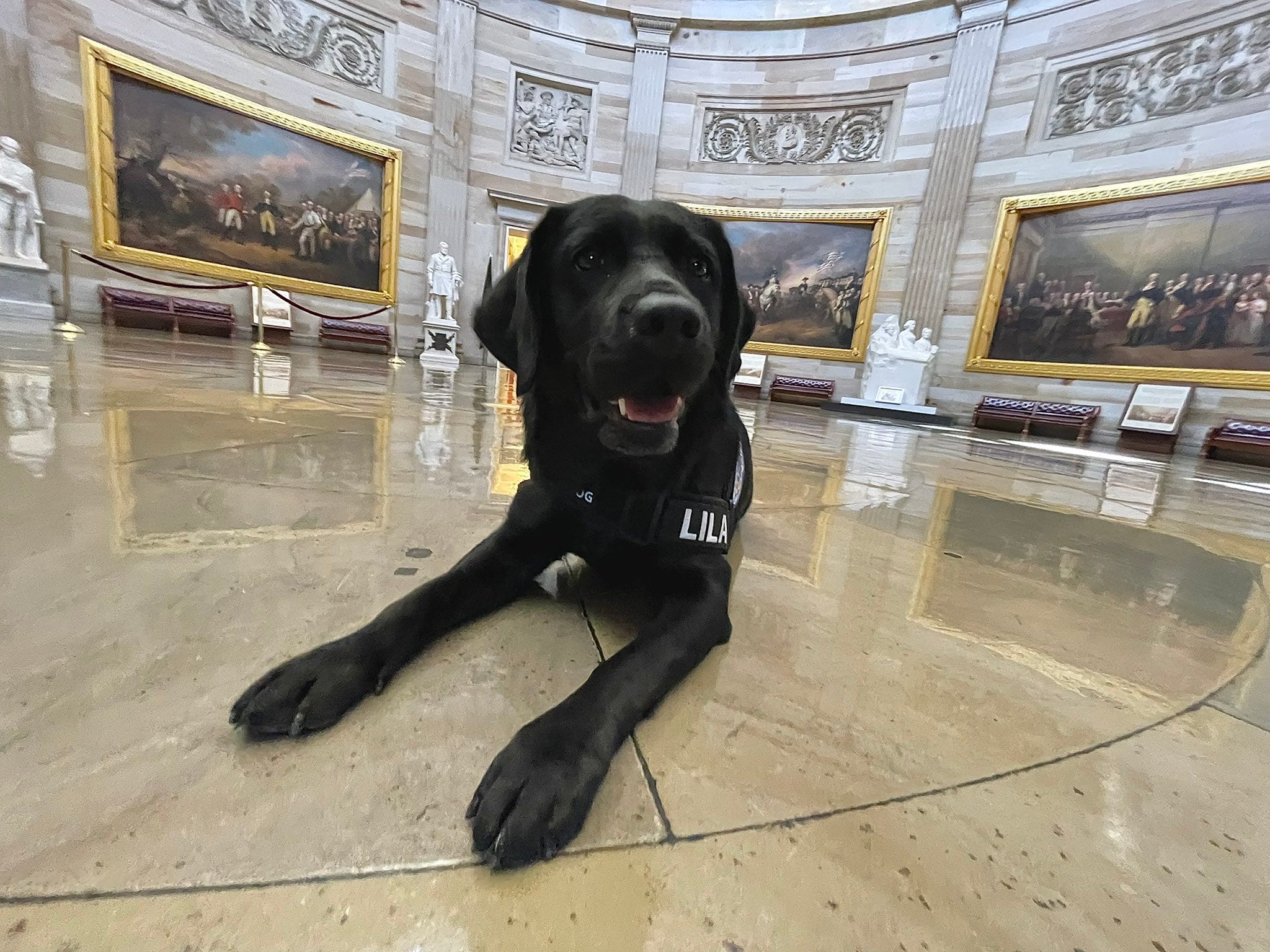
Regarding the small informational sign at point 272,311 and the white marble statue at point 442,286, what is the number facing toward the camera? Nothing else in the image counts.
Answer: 2

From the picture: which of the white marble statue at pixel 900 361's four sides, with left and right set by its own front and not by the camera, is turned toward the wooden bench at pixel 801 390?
right

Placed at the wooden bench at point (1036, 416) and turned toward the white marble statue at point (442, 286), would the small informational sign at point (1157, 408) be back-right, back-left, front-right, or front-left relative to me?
back-left

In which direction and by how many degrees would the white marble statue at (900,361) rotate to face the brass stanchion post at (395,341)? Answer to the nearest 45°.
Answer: approximately 45° to its right

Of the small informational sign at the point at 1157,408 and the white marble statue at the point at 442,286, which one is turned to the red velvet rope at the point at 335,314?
the small informational sign

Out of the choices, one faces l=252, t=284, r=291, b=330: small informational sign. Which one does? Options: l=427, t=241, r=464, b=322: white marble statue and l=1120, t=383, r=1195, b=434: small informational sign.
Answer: l=1120, t=383, r=1195, b=434: small informational sign

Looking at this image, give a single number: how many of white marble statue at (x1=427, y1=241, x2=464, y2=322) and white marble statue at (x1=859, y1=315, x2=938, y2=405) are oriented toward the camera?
2

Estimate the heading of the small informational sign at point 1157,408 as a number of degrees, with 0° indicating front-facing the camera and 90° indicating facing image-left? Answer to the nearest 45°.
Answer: approximately 45°

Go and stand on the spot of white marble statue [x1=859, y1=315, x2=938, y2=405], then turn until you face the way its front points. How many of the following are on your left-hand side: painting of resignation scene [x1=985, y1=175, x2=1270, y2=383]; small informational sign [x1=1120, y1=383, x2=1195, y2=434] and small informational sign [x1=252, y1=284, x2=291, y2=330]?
2

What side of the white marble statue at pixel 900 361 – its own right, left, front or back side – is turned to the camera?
front

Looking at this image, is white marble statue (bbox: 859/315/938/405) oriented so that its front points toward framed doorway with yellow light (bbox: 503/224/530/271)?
no

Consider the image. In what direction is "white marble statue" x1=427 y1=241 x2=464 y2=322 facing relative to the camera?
toward the camera

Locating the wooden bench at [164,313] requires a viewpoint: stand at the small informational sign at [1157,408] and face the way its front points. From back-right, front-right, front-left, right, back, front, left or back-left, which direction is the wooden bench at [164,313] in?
front

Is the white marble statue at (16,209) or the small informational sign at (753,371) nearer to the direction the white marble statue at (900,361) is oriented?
the white marble statue

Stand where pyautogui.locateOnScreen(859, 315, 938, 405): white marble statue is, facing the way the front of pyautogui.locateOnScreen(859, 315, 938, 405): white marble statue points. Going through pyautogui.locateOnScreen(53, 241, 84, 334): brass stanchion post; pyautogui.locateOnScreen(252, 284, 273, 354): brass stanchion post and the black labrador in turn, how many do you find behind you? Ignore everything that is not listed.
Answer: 0

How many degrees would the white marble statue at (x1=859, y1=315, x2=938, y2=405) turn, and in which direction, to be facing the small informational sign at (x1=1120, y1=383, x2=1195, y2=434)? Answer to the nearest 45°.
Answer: approximately 90° to its left

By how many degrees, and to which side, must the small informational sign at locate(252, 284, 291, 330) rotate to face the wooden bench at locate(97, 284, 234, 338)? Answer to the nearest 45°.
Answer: approximately 90° to its right

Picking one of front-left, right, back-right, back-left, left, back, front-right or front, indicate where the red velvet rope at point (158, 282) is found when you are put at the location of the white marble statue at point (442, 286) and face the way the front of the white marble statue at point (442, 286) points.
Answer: right
